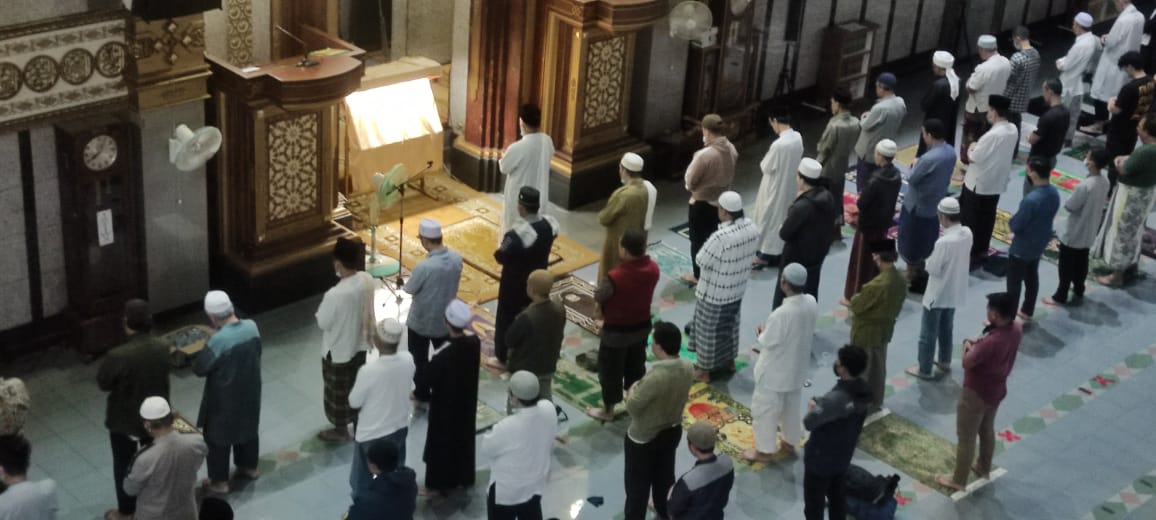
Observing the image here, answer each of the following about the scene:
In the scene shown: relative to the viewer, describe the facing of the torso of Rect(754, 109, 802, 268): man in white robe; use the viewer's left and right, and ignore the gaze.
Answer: facing away from the viewer and to the left of the viewer

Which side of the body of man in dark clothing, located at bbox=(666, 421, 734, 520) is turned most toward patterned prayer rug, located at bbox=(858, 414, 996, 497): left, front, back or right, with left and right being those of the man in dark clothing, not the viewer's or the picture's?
right

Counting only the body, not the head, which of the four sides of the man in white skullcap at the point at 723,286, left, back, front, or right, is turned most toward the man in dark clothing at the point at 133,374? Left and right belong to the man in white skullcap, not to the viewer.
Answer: left

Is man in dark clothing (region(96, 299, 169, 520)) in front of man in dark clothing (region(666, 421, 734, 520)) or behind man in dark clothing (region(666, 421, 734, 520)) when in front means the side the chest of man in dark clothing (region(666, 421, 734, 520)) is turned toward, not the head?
in front

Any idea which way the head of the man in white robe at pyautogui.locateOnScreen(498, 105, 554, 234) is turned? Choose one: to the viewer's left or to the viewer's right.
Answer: to the viewer's left

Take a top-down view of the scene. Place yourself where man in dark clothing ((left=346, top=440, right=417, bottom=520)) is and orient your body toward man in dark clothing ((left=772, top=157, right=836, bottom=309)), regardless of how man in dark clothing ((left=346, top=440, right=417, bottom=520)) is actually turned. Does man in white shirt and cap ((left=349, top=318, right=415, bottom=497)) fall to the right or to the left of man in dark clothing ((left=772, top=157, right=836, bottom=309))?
left

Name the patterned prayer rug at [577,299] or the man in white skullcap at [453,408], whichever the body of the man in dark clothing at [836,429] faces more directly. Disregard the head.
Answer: the patterned prayer rug

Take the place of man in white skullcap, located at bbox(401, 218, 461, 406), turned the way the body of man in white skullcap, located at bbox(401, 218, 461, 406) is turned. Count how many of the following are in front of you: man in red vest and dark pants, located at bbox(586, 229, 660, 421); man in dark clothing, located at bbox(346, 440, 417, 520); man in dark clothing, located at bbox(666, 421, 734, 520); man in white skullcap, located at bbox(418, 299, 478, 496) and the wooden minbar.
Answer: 1

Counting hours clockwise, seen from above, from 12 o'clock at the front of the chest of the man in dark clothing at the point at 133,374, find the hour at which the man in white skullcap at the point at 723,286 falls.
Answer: The man in white skullcap is roughly at 4 o'clock from the man in dark clothing.

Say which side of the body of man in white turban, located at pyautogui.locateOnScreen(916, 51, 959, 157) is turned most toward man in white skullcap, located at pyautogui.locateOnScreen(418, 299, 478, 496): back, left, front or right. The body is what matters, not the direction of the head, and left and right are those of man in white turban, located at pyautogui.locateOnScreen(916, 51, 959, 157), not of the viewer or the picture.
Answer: left

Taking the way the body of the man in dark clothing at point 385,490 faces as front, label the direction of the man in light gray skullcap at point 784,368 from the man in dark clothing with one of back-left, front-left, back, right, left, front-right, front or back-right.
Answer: right

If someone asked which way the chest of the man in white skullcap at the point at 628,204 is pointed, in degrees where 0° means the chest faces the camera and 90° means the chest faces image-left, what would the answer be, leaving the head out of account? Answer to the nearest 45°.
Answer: approximately 135°

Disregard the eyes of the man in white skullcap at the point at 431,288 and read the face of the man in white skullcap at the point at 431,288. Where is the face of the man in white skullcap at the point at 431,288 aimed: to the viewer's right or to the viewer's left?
to the viewer's left

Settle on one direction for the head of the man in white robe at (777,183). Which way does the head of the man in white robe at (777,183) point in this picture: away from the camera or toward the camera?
away from the camera

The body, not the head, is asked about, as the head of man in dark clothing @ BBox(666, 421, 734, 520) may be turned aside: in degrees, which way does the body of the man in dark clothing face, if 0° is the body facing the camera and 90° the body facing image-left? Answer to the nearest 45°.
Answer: approximately 135°

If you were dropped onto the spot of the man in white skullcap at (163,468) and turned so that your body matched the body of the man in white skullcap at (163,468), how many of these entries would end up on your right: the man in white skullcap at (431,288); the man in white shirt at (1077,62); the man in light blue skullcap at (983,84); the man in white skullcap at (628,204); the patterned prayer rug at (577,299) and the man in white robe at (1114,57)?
6

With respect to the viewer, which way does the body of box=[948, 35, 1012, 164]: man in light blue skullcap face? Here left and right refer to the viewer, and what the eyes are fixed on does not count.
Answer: facing away from the viewer and to the left of the viewer

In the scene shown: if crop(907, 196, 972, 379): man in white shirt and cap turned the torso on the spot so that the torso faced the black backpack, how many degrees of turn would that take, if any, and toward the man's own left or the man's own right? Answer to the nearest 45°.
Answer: approximately 135° to the man's own left
